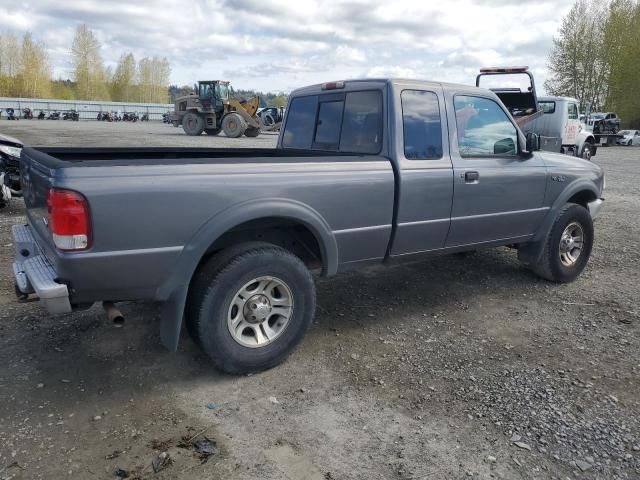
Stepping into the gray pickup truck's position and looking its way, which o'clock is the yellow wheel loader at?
The yellow wheel loader is roughly at 10 o'clock from the gray pickup truck.

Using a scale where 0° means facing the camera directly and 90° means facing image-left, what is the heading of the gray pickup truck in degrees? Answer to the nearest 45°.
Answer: approximately 225°

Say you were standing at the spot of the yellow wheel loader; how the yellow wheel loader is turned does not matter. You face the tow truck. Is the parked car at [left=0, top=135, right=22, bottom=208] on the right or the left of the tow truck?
right

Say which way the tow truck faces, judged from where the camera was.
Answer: facing away from the viewer and to the right of the viewer

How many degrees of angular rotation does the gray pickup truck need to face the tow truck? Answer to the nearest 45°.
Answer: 0° — it already faces it

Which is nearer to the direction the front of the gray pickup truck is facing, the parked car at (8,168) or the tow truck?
the tow truck
